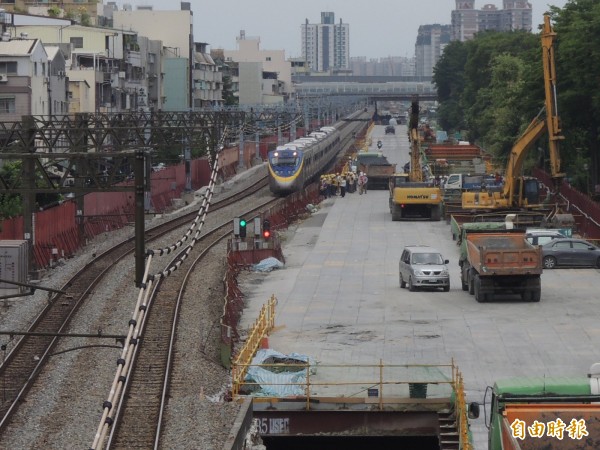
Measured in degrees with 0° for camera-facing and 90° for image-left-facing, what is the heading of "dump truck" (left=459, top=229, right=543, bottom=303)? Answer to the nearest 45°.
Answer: approximately 180°

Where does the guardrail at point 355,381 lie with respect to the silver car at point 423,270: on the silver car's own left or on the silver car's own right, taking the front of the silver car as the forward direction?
on the silver car's own right

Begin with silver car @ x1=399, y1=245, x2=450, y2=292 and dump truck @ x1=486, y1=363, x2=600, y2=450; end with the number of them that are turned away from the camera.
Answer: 1

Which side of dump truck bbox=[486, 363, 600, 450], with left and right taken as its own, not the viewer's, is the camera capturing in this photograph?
back

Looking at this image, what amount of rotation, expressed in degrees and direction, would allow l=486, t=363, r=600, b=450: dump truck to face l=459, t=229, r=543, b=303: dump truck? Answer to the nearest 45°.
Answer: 0° — it already faces it

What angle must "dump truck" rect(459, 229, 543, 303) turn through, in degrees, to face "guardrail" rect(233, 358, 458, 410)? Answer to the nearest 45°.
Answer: approximately 180°

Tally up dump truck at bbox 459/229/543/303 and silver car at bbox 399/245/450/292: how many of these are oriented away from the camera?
1

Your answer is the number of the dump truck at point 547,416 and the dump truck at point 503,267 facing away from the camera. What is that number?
2

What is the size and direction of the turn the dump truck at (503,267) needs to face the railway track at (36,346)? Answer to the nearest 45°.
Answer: approximately 135° to its left

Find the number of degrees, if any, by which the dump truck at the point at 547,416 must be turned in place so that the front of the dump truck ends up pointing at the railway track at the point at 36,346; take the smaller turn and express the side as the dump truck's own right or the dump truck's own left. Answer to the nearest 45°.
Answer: approximately 45° to the dump truck's own left

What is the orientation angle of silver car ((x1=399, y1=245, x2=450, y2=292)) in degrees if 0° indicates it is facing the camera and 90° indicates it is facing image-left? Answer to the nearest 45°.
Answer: approximately 315°
